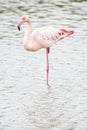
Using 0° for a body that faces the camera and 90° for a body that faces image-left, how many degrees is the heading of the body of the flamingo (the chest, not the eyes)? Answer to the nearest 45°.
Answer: approximately 90°
